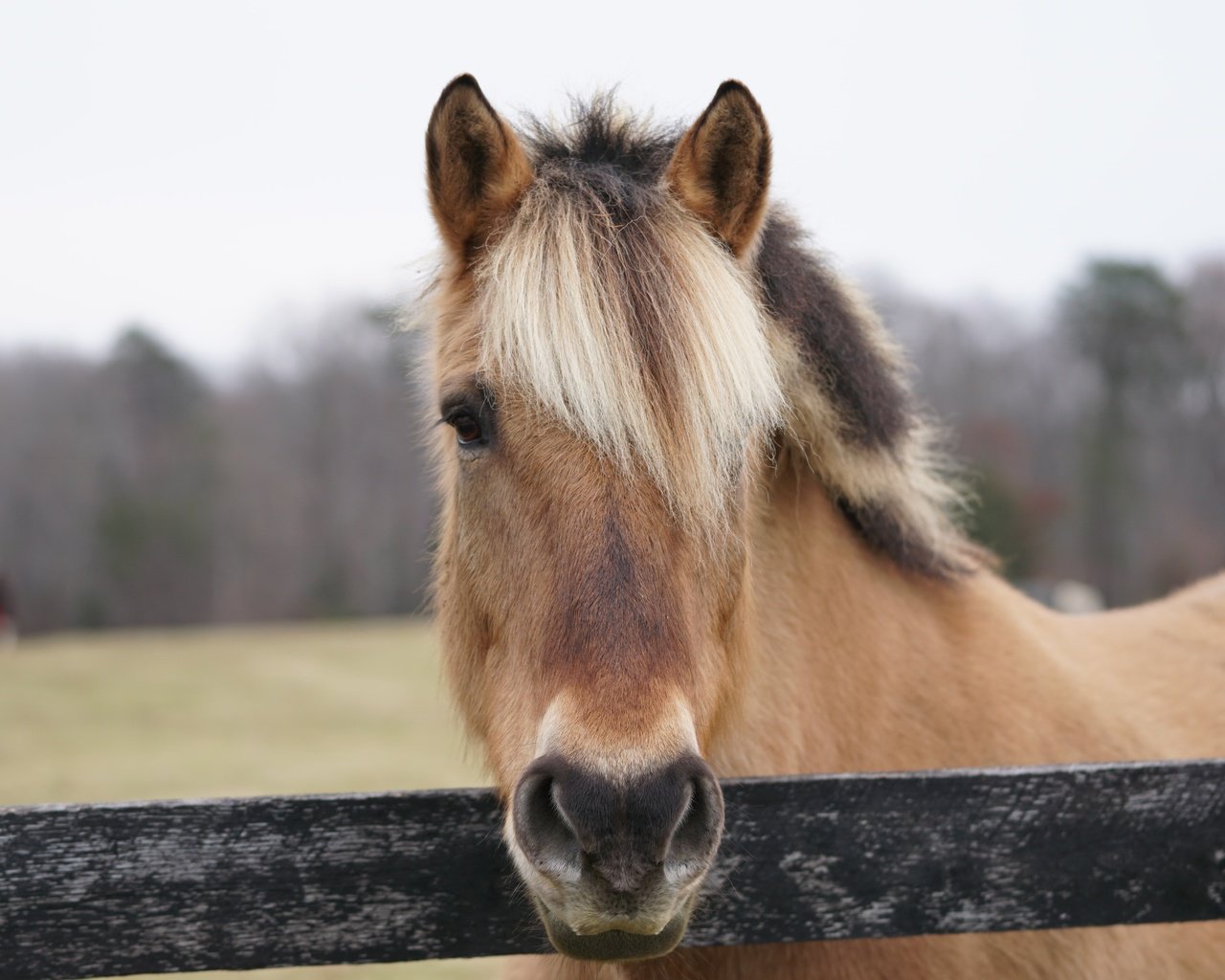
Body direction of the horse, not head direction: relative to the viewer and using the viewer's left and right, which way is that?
facing the viewer and to the left of the viewer
